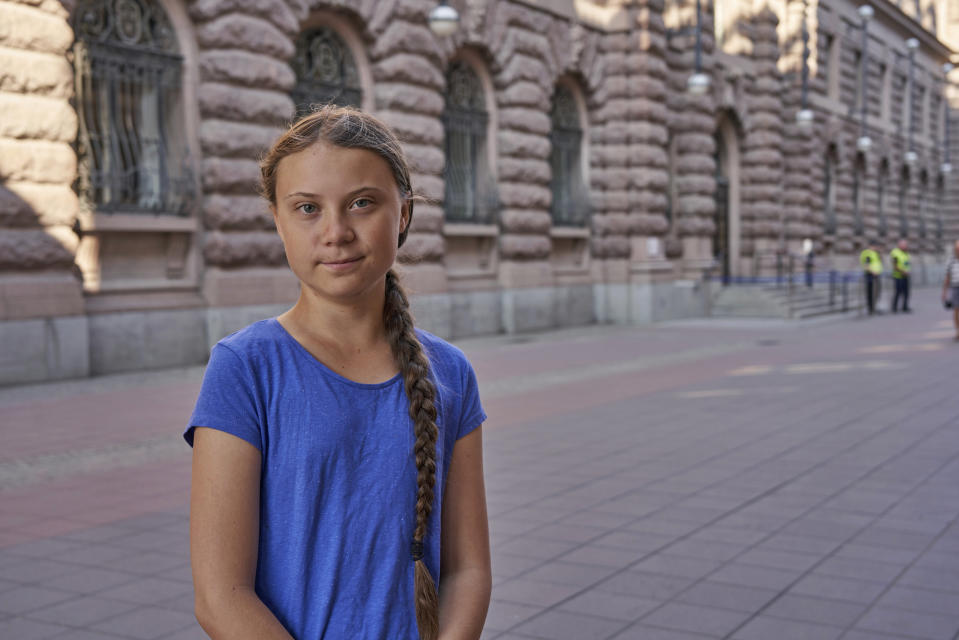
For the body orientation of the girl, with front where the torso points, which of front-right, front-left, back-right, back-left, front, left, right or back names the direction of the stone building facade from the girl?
back

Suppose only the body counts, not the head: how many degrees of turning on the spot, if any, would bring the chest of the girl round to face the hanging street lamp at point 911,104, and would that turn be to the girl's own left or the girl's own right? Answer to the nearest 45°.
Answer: approximately 135° to the girl's own left

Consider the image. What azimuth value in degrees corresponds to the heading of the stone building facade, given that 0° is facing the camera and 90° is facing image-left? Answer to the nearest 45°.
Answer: approximately 315°

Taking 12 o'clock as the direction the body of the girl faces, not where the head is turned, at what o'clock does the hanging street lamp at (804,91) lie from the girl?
The hanging street lamp is roughly at 7 o'clock from the girl.

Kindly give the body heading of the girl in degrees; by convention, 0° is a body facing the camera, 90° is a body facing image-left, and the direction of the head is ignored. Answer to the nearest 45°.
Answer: approximately 0°

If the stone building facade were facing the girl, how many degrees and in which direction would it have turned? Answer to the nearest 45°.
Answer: approximately 45° to its right

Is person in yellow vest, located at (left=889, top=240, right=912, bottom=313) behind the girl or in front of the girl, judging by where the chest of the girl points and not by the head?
behind
